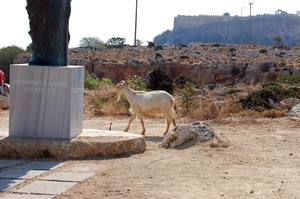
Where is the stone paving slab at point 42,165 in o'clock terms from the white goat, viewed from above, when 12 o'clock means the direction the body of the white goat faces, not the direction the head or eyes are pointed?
The stone paving slab is roughly at 10 o'clock from the white goat.

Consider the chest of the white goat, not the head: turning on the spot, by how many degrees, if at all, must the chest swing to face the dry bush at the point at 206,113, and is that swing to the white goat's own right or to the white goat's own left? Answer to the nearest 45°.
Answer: approximately 135° to the white goat's own right

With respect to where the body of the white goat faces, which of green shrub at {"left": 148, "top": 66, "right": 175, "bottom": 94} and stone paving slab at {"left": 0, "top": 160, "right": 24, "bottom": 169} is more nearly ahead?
the stone paving slab

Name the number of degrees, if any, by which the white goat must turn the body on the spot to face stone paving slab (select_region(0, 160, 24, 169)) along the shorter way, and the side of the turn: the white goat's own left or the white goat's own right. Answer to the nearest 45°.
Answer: approximately 45° to the white goat's own left

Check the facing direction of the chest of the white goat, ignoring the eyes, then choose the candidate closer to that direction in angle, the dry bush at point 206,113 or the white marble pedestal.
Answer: the white marble pedestal

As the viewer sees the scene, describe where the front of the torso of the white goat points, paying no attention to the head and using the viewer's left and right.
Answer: facing to the left of the viewer

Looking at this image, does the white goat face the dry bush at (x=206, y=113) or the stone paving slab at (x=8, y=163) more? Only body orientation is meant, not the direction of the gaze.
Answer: the stone paving slab

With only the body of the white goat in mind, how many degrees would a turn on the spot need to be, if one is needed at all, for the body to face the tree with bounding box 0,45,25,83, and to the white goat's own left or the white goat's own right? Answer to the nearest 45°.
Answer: approximately 90° to the white goat's own right

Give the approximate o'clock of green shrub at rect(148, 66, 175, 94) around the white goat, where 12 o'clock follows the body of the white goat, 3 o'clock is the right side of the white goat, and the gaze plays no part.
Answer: The green shrub is roughly at 3 o'clock from the white goat.

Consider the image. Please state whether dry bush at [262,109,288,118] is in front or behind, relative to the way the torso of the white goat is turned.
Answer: behind

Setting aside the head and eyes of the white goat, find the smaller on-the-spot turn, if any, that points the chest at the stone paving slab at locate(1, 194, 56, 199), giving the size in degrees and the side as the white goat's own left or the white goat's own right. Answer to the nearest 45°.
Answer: approximately 90° to the white goat's own left

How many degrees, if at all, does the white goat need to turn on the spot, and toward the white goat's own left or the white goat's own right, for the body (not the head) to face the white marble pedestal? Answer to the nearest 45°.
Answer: approximately 45° to the white goat's own left
